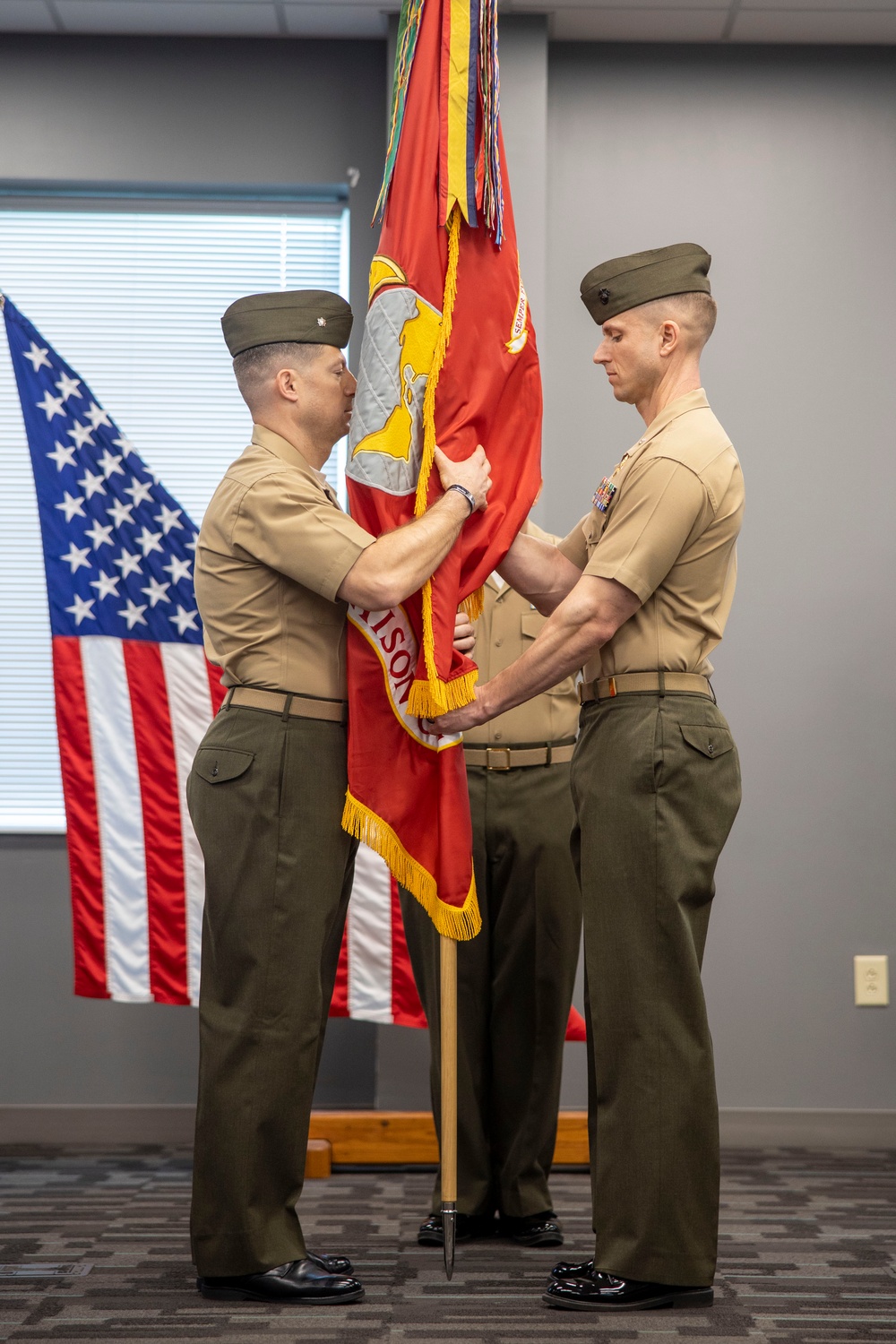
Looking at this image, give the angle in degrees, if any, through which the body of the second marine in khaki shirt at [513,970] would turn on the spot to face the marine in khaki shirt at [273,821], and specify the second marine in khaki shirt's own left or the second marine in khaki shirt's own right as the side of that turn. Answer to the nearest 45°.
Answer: approximately 45° to the second marine in khaki shirt's own right

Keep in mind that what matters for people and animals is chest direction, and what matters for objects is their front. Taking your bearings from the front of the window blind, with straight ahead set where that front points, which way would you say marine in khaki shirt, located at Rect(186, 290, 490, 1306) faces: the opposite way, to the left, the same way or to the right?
to the left

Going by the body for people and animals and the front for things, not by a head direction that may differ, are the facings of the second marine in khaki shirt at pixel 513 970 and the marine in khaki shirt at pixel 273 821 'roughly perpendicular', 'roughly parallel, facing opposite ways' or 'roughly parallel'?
roughly perpendicular

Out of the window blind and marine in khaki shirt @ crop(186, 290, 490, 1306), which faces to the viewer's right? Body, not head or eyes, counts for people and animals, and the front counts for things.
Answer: the marine in khaki shirt

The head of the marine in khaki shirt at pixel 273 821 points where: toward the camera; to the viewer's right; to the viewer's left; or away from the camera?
to the viewer's right

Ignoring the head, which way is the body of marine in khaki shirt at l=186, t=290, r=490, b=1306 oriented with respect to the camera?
to the viewer's right

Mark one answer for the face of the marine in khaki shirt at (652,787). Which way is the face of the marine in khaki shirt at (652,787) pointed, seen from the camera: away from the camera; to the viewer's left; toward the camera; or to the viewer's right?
to the viewer's left

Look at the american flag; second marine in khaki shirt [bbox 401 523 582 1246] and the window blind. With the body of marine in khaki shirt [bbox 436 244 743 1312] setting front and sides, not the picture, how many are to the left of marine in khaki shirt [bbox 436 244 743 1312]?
0

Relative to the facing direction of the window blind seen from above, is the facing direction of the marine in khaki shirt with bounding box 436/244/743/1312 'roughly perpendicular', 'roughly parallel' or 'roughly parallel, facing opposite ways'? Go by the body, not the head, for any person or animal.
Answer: roughly perpendicular

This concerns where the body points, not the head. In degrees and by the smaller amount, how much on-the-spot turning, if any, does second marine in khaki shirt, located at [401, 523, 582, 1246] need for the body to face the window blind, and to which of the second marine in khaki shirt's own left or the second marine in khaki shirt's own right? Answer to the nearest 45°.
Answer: approximately 135° to the second marine in khaki shirt's own right

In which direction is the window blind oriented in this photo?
toward the camera

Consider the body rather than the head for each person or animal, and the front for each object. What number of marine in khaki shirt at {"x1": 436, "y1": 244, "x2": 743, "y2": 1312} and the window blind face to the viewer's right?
0

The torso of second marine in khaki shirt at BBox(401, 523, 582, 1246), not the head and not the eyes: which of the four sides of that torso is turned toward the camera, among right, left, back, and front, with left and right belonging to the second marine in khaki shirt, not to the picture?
front

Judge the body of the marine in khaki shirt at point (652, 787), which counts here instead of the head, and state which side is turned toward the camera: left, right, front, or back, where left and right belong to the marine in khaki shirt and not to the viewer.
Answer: left

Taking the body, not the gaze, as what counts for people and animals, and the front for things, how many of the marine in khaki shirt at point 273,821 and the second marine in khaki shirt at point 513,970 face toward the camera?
1

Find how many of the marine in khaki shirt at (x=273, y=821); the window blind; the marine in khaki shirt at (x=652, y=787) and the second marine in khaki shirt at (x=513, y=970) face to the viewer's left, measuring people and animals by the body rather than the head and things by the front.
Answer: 1
